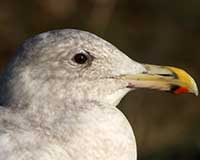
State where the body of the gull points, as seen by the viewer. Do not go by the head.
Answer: to the viewer's right
